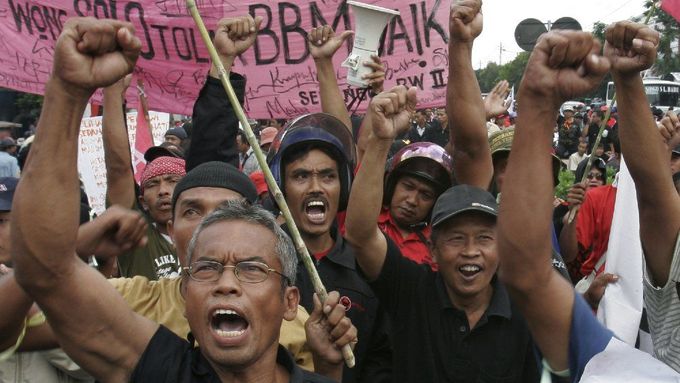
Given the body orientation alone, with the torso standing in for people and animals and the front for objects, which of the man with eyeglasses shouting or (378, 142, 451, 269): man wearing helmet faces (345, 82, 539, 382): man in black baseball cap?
the man wearing helmet

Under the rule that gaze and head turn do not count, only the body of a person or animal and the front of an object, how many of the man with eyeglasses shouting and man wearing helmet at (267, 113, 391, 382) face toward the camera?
2

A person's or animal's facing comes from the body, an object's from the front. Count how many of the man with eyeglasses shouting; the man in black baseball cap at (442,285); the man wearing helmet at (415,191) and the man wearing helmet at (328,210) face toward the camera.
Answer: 4

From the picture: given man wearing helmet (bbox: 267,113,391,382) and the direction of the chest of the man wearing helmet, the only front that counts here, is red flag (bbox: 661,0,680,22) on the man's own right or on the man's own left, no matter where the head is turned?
on the man's own left

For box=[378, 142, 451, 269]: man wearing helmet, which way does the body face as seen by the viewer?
toward the camera

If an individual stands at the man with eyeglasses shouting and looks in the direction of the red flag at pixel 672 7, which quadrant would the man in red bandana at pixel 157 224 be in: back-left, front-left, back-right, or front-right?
front-left

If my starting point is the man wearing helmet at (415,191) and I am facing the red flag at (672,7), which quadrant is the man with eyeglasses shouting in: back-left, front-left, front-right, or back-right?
back-right

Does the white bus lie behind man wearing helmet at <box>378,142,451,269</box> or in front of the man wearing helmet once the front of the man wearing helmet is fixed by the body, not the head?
behind

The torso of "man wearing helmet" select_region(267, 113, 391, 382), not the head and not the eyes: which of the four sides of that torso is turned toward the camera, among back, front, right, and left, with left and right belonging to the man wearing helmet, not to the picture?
front

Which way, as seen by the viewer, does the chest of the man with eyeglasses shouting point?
toward the camera

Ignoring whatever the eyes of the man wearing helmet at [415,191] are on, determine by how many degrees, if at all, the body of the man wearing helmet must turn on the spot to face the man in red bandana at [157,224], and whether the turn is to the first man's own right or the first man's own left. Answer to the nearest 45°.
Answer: approximately 90° to the first man's own right

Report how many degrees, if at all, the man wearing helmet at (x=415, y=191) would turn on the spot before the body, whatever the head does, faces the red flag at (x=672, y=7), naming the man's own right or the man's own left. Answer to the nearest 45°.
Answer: approximately 135° to the man's own left

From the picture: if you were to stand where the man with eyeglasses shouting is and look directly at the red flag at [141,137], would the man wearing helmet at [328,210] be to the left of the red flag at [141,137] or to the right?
right
